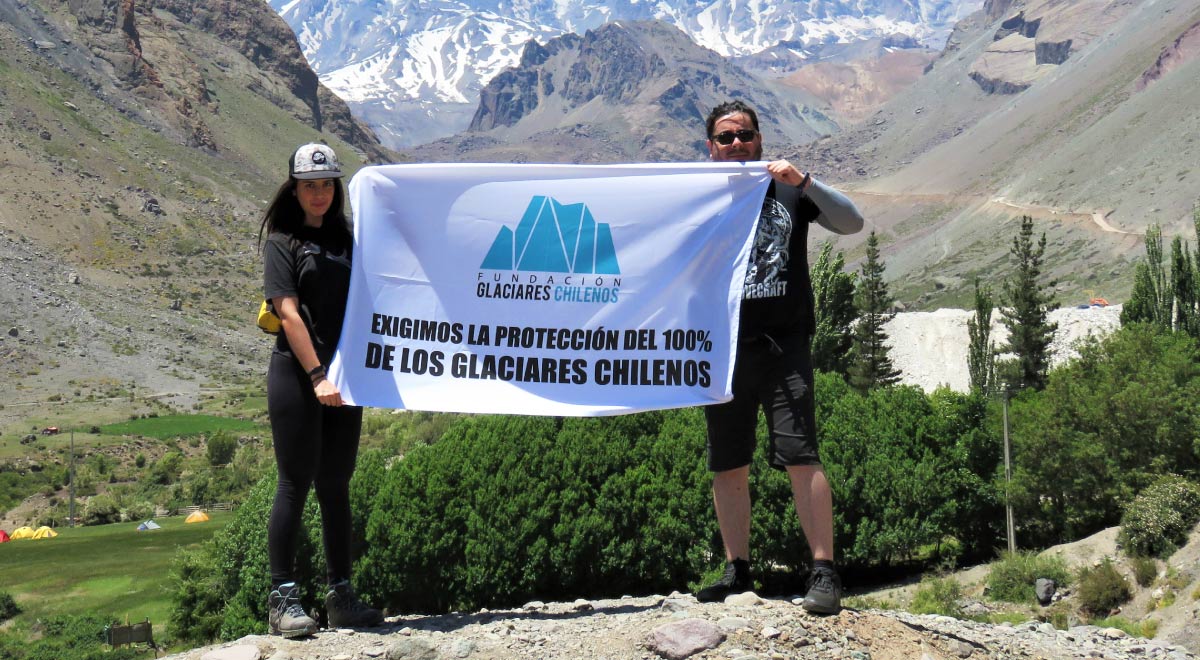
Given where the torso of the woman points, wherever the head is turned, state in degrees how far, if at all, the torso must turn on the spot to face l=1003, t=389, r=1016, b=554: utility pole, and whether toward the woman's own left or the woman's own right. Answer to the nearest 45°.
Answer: approximately 90° to the woman's own left

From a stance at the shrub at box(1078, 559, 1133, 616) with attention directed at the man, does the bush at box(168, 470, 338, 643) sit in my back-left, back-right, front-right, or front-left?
front-right

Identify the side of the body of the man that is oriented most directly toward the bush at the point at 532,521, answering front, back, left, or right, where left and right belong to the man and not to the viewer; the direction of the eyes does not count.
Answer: back

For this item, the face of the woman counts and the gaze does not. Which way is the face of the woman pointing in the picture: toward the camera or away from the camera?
toward the camera

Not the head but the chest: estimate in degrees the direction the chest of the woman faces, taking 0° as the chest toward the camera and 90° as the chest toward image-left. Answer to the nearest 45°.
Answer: approximately 315°

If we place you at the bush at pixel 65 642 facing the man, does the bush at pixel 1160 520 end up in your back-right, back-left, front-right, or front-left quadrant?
front-left

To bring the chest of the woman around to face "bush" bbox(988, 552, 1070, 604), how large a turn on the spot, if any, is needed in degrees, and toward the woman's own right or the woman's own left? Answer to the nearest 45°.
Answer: approximately 90° to the woman's own left

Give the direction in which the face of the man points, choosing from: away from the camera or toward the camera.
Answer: toward the camera

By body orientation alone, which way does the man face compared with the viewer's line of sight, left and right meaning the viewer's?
facing the viewer

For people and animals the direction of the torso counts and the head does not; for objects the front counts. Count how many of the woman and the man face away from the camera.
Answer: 0

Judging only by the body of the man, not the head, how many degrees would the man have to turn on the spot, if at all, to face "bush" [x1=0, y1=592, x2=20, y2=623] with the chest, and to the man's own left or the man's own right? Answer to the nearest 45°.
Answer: approximately 135° to the man's own right
